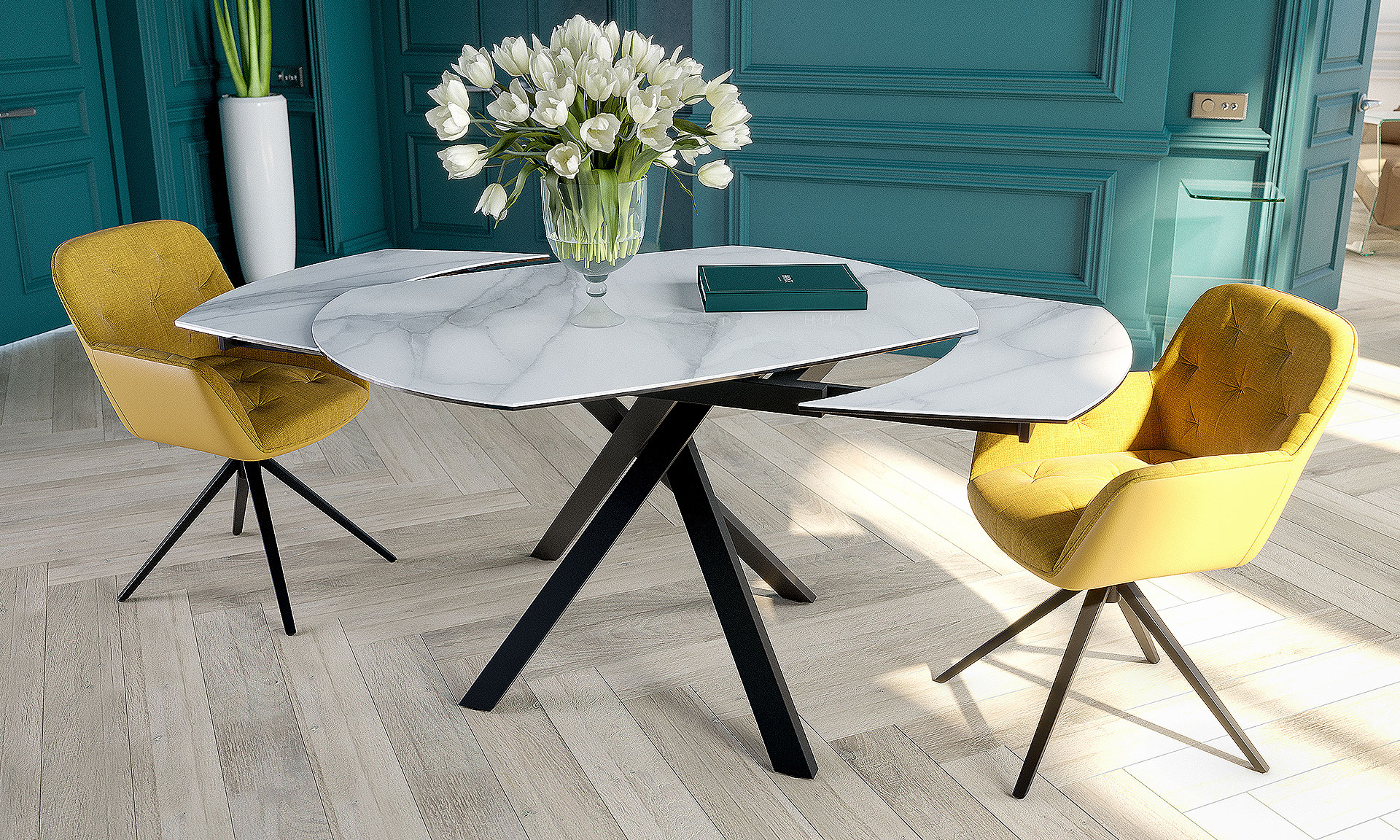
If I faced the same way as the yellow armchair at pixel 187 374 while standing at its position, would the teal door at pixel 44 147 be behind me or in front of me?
behind

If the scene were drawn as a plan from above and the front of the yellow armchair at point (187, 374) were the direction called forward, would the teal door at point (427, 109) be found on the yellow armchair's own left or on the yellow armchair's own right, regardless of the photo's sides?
on the yellow armchair's own left

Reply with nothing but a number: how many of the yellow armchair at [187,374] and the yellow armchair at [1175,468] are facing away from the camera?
0

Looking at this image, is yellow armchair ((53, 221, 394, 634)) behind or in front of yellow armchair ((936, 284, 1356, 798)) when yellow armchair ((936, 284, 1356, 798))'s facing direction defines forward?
in front

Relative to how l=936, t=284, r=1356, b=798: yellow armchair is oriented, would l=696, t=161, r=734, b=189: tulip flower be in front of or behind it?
in front

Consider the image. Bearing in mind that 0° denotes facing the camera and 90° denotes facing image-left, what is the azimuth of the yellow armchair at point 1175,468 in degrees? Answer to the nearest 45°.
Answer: approximately 45°

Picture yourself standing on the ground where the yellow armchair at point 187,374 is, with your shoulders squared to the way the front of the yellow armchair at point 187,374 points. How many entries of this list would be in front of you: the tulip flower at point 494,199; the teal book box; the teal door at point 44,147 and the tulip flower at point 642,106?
3

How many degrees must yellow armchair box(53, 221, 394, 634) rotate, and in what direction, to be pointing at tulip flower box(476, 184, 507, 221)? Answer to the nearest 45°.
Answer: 0° — it already faces it

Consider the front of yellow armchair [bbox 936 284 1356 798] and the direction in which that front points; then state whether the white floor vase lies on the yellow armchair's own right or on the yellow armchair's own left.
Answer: on the yellow armchair's own right

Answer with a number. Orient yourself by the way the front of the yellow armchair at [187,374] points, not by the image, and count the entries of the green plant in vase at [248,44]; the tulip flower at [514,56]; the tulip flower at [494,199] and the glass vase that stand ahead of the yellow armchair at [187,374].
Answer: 3

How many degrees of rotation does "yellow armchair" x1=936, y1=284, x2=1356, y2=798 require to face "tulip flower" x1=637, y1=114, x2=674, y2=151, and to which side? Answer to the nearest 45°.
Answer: approximately 45° to its right

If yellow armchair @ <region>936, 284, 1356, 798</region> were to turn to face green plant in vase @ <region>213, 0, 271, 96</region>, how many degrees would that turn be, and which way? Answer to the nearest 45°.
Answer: approximately 90° to its right

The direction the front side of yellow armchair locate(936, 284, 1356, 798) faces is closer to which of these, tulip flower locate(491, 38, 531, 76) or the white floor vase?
the tulip flower

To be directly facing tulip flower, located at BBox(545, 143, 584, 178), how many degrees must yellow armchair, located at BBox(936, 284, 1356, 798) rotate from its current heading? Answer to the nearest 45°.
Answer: approximately 45° to its right
